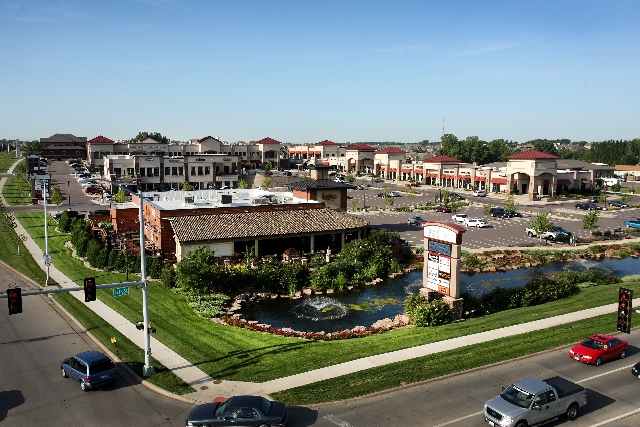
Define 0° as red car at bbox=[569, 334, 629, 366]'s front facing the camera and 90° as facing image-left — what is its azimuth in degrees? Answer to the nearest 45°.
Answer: approximately 45°

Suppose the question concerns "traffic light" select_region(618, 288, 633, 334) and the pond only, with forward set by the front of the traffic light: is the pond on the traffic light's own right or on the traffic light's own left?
on the traffic light's own right

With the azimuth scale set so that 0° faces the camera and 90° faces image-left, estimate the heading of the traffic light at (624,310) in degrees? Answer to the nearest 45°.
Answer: approximately 45°

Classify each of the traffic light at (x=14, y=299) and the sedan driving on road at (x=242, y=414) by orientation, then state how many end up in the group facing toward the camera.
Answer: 1
